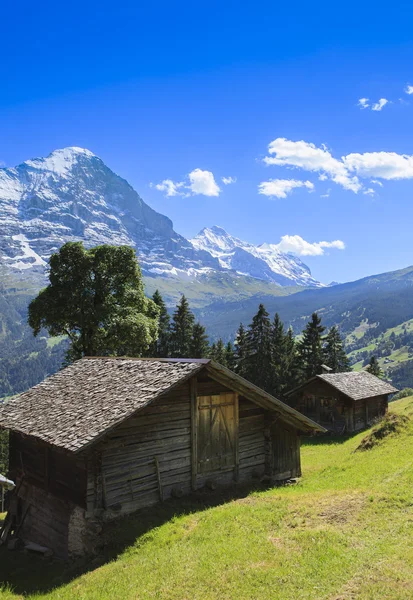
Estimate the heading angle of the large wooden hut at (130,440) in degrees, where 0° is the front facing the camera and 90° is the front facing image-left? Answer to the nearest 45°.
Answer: approximately 315°

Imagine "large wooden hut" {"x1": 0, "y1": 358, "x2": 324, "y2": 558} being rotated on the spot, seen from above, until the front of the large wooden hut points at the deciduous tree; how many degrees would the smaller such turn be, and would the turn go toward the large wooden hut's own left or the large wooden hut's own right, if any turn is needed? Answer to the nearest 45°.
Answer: approximately 135° to the large wooden hut's own left
